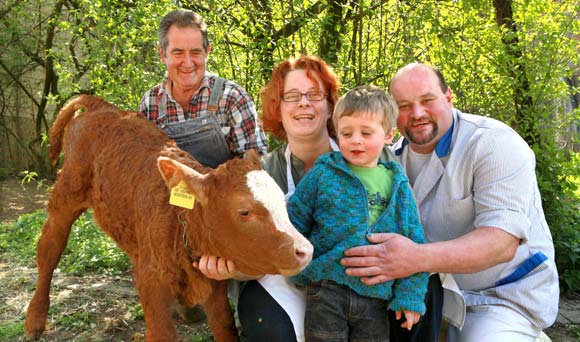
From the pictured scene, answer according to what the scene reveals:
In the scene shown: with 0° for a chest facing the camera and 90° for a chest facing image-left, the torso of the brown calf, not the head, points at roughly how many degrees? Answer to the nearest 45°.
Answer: approximately 315°

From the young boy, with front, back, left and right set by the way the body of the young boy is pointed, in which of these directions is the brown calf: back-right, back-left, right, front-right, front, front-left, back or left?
right

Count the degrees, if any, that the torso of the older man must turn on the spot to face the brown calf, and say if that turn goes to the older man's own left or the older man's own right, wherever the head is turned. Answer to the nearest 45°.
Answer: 0° — they already face it

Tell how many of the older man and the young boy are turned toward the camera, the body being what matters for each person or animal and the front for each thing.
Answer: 2

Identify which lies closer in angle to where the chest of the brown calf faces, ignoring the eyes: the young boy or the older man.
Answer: the young boy

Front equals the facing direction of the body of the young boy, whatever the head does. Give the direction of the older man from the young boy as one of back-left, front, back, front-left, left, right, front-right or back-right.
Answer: back-right
